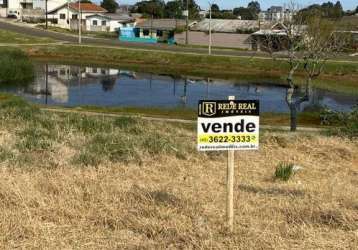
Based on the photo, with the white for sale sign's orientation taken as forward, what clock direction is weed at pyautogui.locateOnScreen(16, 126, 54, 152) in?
The weed is roughly at 5 o'clock from the white for sale sign.

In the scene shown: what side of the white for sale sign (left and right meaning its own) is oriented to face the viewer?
front

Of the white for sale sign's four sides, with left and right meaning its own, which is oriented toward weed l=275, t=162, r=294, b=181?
back

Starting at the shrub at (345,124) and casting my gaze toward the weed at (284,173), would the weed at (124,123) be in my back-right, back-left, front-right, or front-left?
front-right

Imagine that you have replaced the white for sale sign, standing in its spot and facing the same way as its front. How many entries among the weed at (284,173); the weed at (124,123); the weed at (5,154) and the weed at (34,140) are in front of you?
0

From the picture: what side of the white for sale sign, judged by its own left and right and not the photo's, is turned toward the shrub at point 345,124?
back

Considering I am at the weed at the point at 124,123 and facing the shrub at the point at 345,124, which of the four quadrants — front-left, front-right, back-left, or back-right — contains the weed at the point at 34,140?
back-right

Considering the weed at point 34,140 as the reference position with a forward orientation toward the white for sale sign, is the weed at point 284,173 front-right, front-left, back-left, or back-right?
front-left

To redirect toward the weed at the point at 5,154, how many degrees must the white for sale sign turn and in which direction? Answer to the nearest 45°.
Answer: approximately 135° to its right

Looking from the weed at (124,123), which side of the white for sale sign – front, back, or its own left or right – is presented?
back

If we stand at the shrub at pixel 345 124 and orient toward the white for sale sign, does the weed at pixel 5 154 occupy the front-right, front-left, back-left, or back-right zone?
front-right

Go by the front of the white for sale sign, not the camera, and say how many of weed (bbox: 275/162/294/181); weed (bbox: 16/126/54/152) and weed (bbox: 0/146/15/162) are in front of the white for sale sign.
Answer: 0

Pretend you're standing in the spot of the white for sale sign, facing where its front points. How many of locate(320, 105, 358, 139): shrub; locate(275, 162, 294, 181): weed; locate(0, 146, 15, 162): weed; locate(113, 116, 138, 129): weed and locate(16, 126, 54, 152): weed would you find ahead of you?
0
